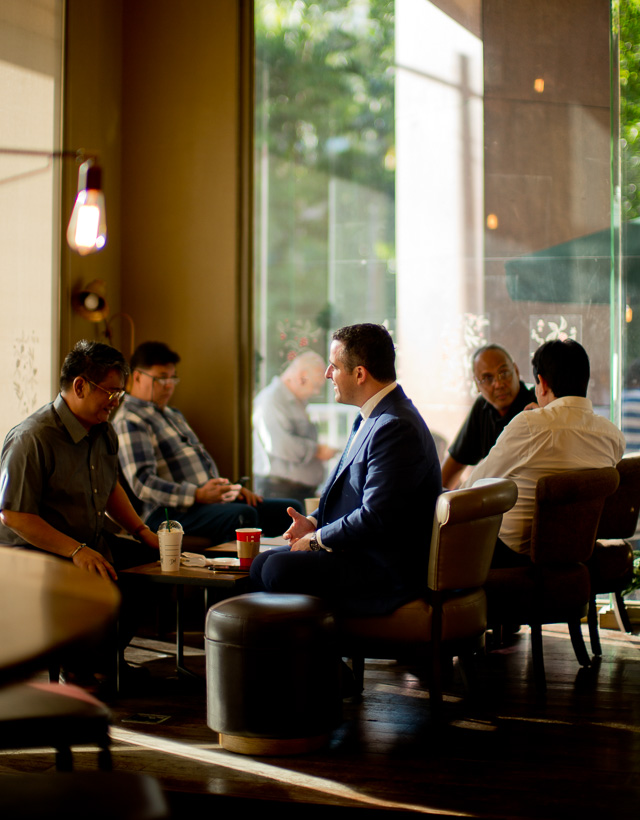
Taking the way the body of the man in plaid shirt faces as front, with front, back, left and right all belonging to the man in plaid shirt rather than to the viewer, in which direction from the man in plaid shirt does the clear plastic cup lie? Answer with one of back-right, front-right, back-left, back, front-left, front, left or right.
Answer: front-right

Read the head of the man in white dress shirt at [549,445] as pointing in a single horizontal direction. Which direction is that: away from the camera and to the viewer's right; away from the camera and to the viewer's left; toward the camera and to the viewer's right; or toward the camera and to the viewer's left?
away from the camera and to the viewer's left

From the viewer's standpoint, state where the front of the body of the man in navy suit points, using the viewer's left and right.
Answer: facing to the left of the viewer

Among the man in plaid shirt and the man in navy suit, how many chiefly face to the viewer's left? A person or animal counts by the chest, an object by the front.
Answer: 1

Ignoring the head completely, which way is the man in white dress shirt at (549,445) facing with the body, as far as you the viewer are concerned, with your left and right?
facing away from the viewer and to the left of the viewer

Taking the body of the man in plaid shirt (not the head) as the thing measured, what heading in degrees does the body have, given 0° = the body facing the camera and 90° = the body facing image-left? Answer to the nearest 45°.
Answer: approximately 315°

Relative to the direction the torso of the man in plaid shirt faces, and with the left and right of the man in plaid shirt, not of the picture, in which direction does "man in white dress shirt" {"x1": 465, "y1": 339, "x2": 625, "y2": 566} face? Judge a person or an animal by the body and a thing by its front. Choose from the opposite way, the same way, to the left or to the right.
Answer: the opposite way

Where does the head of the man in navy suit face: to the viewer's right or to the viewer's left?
to the viewer's left

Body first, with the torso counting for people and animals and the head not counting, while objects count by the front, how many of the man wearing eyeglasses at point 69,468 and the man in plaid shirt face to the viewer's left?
0
